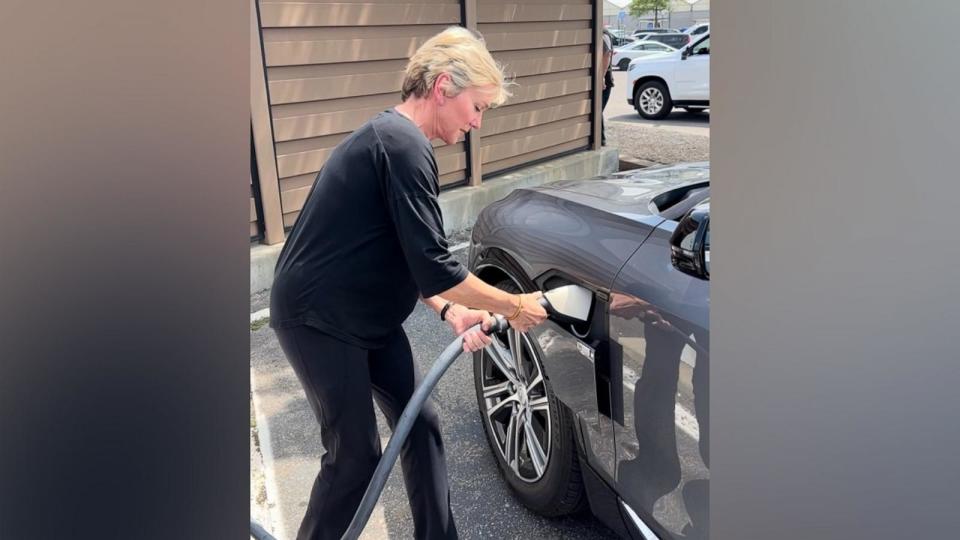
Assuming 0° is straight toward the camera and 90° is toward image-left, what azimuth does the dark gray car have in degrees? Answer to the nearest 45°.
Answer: approximately 135°

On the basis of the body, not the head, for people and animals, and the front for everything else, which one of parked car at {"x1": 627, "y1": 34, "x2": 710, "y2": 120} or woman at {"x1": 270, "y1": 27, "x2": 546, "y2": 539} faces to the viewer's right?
the woman

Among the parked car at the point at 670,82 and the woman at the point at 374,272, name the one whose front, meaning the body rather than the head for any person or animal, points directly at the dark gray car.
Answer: the woman

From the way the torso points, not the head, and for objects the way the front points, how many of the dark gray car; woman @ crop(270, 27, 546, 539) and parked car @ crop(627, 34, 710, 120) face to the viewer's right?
1

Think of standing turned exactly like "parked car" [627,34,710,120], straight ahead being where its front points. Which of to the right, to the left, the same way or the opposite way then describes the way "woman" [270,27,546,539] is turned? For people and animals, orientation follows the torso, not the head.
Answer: the opposite way

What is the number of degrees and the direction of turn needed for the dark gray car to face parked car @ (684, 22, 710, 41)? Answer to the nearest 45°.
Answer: approximately 45° to its right

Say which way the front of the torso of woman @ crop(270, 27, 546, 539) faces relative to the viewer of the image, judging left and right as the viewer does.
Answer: facing to the right of the viewer

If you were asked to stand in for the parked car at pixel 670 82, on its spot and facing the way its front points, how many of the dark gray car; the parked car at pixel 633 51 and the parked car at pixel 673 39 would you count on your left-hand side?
1

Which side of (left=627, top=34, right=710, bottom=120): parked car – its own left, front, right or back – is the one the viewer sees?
left

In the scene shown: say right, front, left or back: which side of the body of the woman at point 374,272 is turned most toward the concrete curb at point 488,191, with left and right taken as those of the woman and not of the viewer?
left

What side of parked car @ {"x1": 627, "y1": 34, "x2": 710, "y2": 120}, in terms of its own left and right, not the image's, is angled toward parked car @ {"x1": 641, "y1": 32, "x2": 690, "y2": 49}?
right

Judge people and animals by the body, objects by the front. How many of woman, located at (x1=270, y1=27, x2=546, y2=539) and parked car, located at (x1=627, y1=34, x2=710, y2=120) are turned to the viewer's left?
1

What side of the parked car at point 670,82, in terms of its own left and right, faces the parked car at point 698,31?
right

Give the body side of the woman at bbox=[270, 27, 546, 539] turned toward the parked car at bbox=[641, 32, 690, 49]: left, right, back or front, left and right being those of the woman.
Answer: left

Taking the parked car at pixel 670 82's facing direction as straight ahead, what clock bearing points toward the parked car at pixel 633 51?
the parked car at pixel 633 51 is roughly at 3 o'clock from the parked car at pixel 670 82.

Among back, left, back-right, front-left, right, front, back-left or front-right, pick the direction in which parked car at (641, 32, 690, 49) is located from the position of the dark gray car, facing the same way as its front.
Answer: front-right
